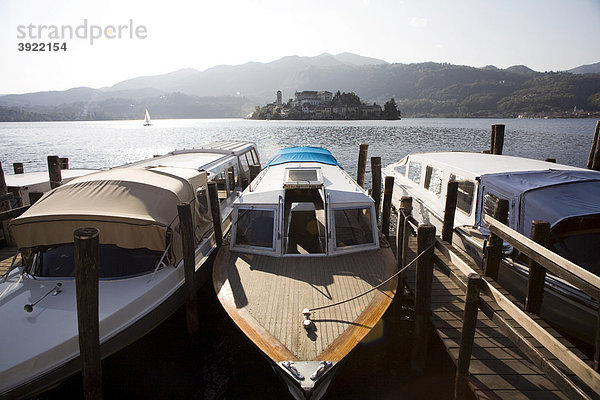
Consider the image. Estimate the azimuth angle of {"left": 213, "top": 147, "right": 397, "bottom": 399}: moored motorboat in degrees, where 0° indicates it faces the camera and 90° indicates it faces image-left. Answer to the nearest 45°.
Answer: approximately 0°

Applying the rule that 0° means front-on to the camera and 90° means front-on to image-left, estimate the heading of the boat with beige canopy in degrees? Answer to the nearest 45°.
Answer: approximately 45°

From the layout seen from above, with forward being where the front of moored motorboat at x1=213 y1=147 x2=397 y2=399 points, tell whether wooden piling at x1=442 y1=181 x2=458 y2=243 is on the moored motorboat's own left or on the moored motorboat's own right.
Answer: on the moored motorboat's own left

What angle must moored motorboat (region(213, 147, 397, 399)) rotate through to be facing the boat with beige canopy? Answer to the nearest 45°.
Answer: approximately 90° to its right

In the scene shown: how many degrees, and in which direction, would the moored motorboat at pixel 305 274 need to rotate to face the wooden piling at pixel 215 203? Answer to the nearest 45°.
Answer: approximately 135° to its right

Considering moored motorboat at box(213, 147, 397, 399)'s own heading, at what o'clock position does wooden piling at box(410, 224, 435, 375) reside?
The wooden piling is roughly at 10 o'clock from the moored motorboat.

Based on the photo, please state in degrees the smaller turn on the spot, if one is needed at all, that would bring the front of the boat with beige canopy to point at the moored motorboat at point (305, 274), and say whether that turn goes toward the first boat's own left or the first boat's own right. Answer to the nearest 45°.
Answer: approximately 135° to the first boat's own left

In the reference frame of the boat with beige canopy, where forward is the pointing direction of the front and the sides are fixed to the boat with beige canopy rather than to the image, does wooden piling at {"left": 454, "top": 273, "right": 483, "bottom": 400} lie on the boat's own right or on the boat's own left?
on the boat's own left

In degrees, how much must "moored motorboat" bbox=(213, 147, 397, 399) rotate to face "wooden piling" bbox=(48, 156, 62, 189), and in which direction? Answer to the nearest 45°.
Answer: approximately 135° to its right

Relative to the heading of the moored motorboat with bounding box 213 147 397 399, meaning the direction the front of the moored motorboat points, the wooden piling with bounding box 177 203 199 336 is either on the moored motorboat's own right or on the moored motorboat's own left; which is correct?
on the moored motorboat's own right
